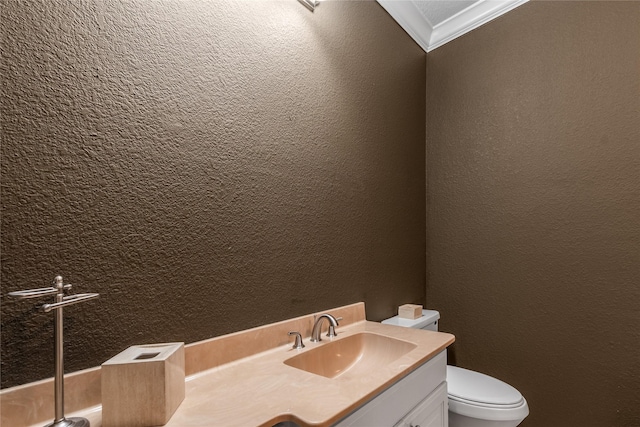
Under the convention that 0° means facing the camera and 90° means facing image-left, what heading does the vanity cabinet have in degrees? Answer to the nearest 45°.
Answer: approximately 315°

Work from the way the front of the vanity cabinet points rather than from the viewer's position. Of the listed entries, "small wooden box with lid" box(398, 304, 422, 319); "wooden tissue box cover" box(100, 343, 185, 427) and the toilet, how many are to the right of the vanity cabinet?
1

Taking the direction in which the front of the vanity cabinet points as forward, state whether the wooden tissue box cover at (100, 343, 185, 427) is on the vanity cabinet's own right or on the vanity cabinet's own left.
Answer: on the vanity cabinet's own right

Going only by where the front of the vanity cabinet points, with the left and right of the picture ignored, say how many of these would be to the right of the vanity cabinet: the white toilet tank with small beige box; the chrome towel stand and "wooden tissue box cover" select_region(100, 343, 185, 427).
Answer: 2

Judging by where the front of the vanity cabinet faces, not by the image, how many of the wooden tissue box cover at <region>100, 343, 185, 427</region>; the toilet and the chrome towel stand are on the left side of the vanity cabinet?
1

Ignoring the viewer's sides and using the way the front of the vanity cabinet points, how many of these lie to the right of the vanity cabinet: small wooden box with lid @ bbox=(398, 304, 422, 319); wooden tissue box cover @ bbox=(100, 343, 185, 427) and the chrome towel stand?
2

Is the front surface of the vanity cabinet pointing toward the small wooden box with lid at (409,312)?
no

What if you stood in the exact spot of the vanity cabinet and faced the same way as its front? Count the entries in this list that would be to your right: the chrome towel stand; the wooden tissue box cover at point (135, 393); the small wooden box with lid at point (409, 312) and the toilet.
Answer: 2

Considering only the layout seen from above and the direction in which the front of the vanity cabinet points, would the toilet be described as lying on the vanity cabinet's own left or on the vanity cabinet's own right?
on the vanity cabinet's own left

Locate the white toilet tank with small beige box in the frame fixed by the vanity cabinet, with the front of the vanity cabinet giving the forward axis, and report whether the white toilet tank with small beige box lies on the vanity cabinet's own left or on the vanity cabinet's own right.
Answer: on the vanity cabinet's own left

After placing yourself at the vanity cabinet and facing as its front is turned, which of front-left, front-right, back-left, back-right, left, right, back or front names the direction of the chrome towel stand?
right
